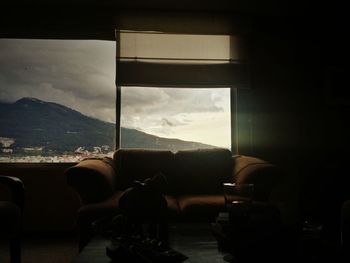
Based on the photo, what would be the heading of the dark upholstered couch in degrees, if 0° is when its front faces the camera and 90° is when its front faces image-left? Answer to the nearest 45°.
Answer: approximately 0°

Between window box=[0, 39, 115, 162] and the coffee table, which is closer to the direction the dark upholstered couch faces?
the coffee table

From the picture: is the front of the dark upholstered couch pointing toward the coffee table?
yes

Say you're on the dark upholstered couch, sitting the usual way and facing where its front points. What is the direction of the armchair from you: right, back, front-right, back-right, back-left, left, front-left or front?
front-right

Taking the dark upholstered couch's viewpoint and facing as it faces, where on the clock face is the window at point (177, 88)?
The window is roughly at 6 o'clock from the dark upholstered couch.

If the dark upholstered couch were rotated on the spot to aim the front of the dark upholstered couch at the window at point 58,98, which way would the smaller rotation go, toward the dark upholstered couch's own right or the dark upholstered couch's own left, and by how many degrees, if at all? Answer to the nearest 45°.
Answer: approximately 135° to the dark upholstered couch's own right

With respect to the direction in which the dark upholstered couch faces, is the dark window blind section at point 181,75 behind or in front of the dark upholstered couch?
behind
